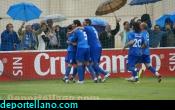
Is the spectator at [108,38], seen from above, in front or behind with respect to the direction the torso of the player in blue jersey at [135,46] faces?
in front

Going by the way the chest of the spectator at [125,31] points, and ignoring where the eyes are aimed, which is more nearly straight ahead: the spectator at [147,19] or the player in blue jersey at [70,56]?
the player in blue jersey

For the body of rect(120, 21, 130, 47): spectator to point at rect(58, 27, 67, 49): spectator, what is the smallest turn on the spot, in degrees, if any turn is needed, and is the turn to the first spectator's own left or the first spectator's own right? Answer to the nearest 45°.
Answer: approximately 45° to the first spectator's own right

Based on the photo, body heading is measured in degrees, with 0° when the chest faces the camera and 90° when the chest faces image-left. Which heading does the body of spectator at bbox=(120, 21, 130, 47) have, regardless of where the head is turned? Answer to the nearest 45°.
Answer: approximately 45°

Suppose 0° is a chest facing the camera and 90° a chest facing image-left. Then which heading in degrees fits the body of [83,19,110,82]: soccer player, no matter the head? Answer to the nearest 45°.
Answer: approximately 135°

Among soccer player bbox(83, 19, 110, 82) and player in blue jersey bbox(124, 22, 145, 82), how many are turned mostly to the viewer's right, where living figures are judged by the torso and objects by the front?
0

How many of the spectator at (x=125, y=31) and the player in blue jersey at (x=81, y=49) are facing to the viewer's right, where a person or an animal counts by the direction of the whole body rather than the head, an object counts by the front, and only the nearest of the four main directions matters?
0

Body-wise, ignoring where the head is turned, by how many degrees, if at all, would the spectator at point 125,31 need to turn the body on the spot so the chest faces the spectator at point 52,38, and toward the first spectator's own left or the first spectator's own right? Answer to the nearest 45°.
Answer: approximately 45° to the first spectator's own right

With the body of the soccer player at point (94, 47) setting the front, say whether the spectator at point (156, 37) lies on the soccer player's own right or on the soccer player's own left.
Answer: on the soccer player's own right

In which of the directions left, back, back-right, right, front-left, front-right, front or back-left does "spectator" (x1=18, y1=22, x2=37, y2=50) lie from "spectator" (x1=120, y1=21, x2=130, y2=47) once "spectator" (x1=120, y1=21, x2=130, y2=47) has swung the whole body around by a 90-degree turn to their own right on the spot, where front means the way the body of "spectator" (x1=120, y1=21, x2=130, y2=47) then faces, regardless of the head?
front-left

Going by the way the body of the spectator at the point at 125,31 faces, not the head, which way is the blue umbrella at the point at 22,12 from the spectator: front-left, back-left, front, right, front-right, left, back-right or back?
front-right

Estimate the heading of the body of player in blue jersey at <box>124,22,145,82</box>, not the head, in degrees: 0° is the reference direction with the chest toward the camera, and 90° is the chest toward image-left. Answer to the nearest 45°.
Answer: approximately 135°

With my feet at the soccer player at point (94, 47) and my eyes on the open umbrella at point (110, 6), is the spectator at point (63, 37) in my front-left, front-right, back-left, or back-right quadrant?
front-left

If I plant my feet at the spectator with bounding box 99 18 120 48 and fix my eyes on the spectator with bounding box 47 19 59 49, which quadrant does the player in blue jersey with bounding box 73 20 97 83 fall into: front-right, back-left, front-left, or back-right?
front-left
